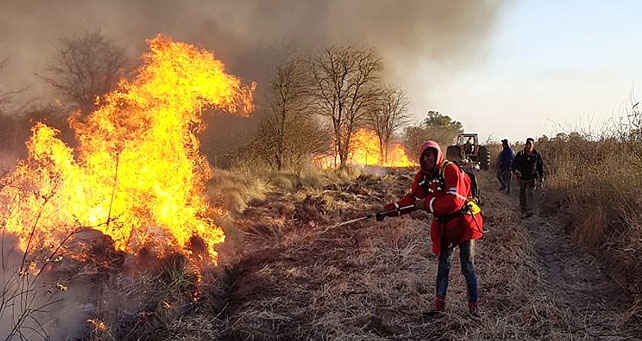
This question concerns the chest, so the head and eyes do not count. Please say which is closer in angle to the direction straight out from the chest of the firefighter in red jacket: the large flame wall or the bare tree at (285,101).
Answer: the large flame wall

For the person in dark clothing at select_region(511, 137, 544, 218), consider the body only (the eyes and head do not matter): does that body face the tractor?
no

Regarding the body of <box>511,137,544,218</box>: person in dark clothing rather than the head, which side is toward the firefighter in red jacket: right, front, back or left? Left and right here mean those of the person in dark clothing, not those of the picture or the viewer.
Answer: front

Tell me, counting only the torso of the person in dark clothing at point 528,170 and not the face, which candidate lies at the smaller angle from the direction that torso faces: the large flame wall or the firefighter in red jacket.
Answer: the firefighter in red jacket

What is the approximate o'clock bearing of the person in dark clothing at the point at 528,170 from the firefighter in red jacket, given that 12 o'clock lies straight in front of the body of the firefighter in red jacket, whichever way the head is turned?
The person in dark clothing is roughly at 5 o'clock from the firefighter in red jacket.

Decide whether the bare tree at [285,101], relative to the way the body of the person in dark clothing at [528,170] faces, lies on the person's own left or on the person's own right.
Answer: on the person's own right

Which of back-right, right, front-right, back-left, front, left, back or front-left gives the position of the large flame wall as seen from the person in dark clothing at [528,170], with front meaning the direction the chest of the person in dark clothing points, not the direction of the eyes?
front-right

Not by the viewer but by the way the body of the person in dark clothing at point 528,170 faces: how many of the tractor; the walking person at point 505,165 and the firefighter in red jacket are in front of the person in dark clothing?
1

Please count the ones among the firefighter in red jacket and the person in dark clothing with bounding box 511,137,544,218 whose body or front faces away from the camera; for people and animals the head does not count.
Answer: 0

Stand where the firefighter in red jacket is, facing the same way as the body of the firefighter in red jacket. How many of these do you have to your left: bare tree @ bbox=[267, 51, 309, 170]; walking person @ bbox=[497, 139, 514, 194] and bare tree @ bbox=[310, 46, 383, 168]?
0

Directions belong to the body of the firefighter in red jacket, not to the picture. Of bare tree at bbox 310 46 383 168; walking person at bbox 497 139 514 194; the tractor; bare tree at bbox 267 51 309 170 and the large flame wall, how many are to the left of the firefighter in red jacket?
0

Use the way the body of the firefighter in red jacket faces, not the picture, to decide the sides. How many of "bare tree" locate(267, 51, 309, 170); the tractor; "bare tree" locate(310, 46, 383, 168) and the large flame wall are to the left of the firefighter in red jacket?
0

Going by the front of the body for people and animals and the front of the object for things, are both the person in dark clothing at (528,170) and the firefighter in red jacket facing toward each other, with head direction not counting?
no

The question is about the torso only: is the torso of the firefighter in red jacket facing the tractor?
no

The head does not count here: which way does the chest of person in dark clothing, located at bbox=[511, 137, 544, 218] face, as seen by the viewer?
toward the camera

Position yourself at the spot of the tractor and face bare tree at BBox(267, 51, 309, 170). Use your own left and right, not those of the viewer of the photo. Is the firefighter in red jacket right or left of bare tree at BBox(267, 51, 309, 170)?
left
